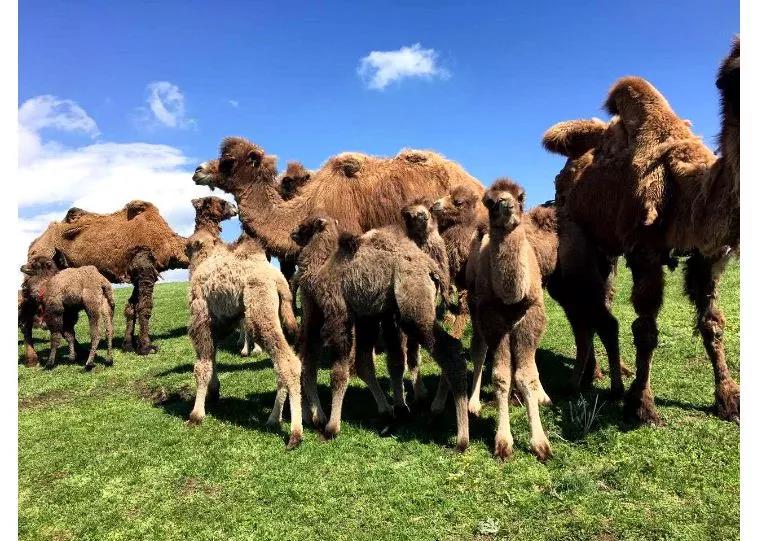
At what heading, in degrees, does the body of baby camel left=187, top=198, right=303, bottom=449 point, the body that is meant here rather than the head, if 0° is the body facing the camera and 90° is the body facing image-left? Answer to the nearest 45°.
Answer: approximately 135°

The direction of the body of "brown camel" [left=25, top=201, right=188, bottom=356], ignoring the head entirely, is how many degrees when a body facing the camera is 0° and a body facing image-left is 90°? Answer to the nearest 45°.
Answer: approximately 270°

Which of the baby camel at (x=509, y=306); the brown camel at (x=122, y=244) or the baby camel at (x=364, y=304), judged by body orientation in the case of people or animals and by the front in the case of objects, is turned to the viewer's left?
the baby camel at (x=364, y=304)

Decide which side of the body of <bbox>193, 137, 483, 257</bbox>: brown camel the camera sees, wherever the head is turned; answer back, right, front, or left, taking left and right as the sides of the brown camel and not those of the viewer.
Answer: left

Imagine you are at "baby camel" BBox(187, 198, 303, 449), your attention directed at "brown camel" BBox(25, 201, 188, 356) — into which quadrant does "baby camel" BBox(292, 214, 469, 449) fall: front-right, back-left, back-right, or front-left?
back-right

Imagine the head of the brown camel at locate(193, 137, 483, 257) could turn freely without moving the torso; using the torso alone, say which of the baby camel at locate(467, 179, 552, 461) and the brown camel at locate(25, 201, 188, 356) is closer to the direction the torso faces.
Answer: the brown camel

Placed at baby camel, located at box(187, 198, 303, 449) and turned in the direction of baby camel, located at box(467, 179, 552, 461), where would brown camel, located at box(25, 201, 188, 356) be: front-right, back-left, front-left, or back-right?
back-left

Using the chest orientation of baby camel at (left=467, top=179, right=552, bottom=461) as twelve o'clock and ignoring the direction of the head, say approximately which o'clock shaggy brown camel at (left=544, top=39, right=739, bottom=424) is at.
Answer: The shaggy brown camel is roughly at 8 o'clock from the baby camel.

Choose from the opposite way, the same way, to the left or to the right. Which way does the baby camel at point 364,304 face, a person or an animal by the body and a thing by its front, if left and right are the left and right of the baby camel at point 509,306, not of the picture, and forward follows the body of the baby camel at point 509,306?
to the right

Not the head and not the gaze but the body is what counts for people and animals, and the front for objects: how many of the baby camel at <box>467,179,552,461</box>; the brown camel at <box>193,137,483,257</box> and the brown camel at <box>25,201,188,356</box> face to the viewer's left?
1

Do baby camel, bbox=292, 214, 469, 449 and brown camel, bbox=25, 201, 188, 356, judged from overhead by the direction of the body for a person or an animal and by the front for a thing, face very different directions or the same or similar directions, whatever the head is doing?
very different directions

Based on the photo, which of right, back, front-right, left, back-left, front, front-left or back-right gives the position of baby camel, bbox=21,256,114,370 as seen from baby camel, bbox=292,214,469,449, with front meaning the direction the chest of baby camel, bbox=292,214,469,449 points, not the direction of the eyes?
front-right

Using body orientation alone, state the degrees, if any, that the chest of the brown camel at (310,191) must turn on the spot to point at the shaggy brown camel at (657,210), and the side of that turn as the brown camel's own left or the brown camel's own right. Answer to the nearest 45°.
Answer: approximately 135° to the brown camel's own left

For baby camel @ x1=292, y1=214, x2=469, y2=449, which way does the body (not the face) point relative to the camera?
to the viewer's left

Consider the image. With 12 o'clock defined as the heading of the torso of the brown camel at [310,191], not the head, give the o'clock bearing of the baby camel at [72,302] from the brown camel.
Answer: The baby camel is roughly at 1 o'clock from the brown camel.

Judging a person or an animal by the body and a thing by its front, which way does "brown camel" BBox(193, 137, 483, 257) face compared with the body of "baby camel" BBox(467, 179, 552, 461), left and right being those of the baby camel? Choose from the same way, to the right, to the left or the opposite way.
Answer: to the right
